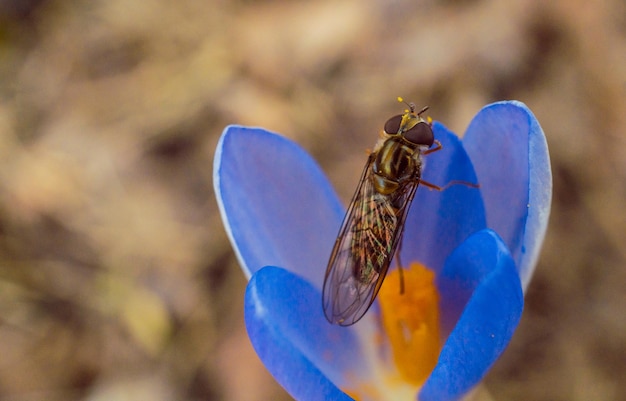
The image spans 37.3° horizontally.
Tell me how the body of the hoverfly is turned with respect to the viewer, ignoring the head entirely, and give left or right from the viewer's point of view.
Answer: facing away from the viewer
